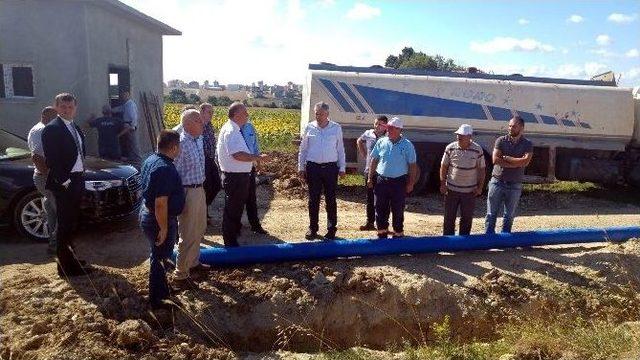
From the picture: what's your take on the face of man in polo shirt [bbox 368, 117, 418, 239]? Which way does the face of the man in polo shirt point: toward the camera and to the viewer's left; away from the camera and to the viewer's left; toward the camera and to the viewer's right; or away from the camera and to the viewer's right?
toward the camera and to the viewer's left

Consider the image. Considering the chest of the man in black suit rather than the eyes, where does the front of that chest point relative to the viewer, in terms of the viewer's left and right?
facing the viewer and to the right of the viewer

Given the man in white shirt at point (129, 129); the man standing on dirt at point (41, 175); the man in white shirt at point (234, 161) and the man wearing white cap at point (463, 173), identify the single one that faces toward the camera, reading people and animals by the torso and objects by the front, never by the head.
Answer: the man wearing white cap

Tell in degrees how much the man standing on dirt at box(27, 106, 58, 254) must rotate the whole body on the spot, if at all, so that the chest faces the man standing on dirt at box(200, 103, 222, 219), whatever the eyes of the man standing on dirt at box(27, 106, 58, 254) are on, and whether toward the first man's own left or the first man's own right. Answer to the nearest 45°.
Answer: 0° — they already face them

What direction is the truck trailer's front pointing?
to the viewer's right

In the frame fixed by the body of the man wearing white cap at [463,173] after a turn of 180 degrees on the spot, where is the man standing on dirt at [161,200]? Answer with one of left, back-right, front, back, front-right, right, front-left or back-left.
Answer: back-left

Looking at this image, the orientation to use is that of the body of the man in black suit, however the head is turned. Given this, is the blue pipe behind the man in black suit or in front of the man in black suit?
in front

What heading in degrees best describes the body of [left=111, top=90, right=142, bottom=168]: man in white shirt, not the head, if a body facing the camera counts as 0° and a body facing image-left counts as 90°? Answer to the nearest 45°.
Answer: approximately 90°

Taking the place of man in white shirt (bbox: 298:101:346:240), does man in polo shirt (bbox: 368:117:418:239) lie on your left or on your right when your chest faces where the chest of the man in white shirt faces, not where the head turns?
on your left

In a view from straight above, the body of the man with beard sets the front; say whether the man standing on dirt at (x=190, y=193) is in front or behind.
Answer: in front

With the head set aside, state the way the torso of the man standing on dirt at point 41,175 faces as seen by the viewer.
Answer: to the viewer's right
